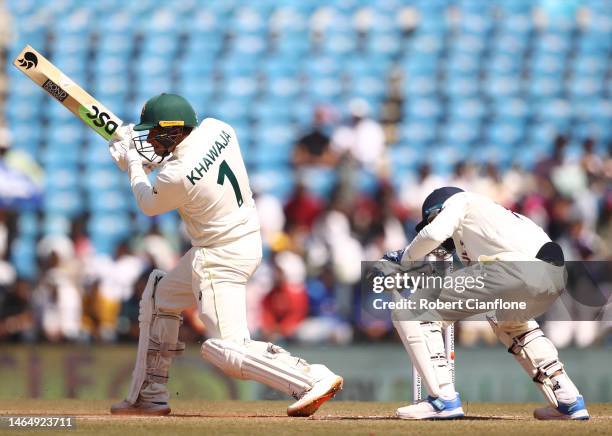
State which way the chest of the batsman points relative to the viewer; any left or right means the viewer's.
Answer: facing away from the viewer and to the left of the viewer

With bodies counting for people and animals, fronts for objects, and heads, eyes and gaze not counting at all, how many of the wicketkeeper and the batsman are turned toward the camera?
0

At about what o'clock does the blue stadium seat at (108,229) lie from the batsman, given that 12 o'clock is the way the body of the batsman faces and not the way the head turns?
The blue stadium seat is roughly at 1 o'clock from the batsman.

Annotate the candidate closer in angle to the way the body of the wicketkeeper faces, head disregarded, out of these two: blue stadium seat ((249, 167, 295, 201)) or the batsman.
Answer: the batsman

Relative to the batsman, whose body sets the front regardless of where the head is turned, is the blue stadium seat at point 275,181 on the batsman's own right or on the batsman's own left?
on the batsman's own right

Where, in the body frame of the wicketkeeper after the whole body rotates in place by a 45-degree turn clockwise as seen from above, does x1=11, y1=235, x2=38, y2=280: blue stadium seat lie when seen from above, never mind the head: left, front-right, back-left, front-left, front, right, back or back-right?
front

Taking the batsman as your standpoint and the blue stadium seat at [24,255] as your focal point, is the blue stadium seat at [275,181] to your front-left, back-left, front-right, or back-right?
front-right

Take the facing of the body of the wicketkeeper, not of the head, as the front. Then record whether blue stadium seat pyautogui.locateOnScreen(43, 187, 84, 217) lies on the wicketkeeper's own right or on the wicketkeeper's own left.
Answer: on the wicketkeeper's own right

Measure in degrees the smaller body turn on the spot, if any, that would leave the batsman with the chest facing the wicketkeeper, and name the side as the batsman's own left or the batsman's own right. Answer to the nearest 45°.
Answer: approximately 135° to the batsman's own right

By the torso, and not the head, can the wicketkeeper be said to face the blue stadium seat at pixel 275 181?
no

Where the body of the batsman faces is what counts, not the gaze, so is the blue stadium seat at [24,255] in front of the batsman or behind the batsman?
in front

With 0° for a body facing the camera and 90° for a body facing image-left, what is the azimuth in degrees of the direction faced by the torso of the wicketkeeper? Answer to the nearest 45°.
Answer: approximately 90°

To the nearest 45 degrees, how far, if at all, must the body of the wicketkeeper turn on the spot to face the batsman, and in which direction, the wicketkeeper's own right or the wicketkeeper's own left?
0° — they already face them

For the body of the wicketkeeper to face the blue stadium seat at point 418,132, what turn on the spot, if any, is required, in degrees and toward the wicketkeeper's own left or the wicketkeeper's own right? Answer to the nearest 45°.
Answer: approximately 90° to the wicketkeeper's own right
